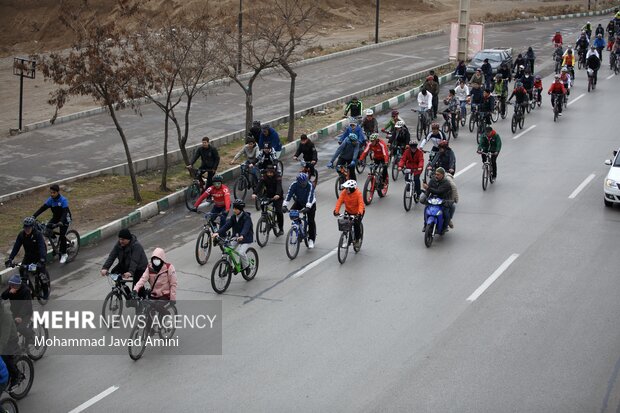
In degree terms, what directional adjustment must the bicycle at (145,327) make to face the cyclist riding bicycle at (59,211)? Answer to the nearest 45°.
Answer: approximately 135° to its right

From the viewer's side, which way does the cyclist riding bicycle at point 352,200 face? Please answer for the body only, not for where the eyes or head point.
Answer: toward the camera

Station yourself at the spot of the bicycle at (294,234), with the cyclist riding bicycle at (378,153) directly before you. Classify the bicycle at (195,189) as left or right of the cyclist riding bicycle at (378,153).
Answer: left

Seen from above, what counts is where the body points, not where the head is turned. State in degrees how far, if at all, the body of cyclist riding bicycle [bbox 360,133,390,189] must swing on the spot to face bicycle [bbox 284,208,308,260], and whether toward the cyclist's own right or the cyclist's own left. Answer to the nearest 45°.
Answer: approximately 45° to the cyclist's own left

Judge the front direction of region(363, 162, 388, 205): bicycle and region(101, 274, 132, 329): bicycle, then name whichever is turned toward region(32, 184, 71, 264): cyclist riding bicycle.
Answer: region(363, 162, 388, 205): bicycle

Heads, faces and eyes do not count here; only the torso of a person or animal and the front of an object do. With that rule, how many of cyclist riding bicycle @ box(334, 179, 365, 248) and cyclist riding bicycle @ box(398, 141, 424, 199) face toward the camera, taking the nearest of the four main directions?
2

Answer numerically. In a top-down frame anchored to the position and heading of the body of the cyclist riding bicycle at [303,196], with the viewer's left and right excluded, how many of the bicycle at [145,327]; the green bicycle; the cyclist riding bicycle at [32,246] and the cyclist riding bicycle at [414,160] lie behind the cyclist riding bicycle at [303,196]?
1

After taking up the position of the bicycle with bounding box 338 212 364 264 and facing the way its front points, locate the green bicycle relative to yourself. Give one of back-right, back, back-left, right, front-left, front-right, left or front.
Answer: front

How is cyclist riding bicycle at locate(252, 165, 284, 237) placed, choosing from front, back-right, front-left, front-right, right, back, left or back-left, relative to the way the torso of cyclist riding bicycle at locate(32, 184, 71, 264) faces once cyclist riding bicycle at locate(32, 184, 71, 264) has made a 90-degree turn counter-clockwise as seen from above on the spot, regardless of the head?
front-left

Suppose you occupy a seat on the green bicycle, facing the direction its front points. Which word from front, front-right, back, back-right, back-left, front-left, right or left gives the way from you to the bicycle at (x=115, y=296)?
front

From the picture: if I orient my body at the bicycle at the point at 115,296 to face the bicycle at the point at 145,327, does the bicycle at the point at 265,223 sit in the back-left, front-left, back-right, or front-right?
back-left

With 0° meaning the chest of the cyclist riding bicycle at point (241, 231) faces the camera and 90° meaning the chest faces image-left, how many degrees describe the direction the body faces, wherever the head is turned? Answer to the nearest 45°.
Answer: approximately 45°

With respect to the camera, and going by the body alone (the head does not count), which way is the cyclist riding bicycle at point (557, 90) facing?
toward the camera
